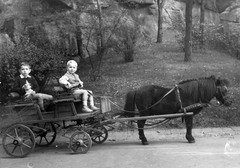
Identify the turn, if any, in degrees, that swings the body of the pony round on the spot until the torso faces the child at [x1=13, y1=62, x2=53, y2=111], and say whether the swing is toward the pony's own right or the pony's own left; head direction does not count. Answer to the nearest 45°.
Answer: approximately 180°

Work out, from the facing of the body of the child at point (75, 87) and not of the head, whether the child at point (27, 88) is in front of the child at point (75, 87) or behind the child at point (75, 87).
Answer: behind

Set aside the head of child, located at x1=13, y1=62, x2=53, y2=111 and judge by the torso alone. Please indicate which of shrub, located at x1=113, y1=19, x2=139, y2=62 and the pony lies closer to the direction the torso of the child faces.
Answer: the pony

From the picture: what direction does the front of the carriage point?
to the viewer's right

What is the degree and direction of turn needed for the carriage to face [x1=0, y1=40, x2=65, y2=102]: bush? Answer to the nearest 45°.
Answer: approximately 135° to its left

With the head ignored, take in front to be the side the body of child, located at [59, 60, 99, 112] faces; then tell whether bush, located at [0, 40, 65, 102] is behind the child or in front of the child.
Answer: behind

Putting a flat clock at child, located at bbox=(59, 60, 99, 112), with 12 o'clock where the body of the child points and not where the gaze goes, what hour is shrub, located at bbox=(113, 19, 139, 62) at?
The shrub is roughly at 8 o'clock from the child.

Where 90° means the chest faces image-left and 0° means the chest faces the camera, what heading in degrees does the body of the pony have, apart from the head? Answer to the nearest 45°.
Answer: approximately 270°

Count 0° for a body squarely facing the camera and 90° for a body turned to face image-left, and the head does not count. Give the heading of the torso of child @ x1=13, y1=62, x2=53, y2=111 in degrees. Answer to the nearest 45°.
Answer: approximately 315°
